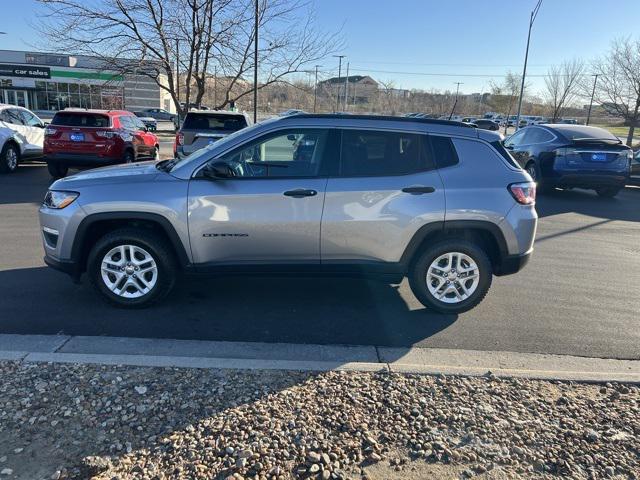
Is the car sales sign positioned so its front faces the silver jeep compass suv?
yes

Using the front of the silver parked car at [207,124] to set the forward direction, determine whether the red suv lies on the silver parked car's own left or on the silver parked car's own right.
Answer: on the silver parked car's own left

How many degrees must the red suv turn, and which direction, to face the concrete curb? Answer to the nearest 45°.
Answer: approximately 135° to its right

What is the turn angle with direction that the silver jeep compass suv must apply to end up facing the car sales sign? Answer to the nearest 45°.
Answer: approximately 45° to its right

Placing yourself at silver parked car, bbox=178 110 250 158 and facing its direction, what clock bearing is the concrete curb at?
The concrete curb is roughly at 6 o'clock from the silver parked car.

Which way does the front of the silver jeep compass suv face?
to the viewer's left

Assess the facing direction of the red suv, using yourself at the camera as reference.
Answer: facing away from the viewer and to the right of the viewer

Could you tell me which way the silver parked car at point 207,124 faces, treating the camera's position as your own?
facing away from the viewer

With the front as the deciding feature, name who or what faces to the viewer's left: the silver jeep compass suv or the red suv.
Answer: the silver jeep compass suv

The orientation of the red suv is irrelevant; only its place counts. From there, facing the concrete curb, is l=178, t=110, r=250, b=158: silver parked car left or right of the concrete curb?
left

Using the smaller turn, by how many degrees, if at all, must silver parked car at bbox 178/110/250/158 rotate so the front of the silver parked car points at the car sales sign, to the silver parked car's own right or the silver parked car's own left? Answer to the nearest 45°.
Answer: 0° — it already faces it

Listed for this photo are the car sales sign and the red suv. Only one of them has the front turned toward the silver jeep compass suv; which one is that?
the car sales sign

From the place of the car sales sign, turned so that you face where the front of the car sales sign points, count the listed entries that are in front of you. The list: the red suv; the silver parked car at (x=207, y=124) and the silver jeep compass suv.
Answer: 3

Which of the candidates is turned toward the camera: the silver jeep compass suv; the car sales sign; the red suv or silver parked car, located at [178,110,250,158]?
the car sales sign

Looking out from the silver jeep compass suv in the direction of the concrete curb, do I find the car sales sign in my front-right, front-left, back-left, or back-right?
back-right
